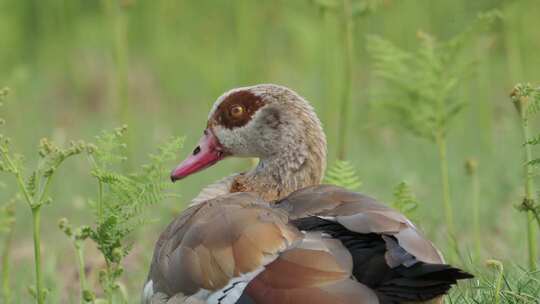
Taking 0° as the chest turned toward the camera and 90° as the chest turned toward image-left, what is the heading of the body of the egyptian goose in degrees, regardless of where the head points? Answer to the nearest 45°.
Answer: approximately 135°
